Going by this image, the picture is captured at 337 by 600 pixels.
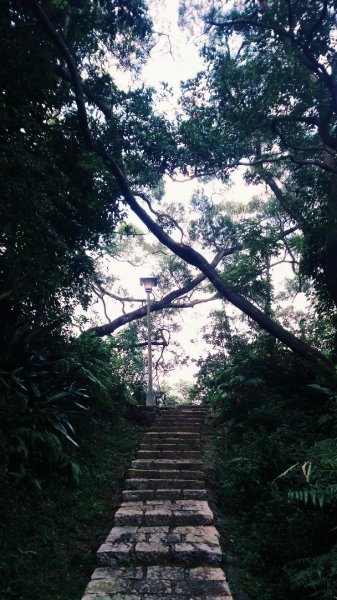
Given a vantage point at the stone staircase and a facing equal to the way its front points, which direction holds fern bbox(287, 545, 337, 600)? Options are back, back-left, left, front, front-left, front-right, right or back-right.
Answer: front-left

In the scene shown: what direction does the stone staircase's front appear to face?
toward the camera
